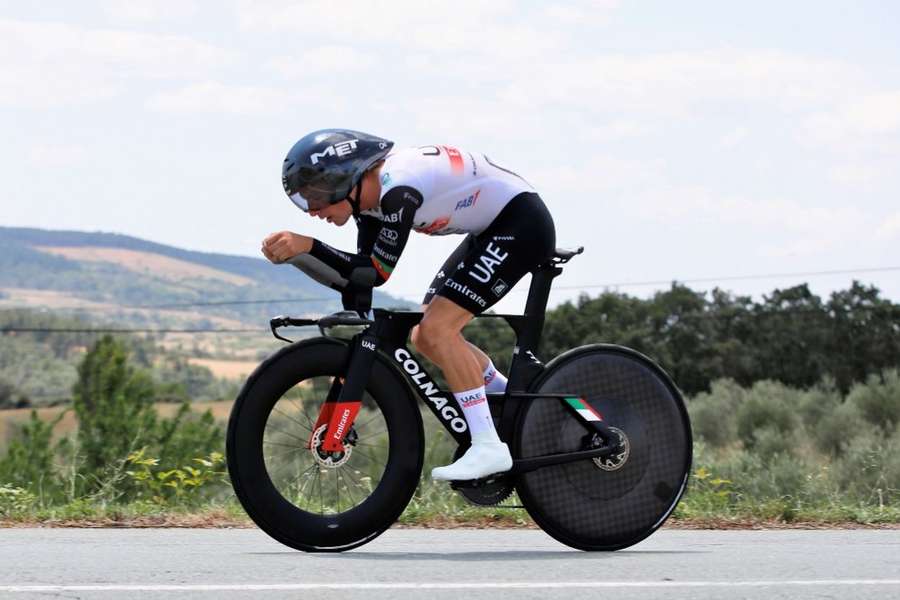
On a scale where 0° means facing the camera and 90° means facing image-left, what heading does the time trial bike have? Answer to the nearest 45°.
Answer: approximately 90°

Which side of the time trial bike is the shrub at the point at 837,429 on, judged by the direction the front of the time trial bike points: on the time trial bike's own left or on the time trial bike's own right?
on the time trial bike's own right

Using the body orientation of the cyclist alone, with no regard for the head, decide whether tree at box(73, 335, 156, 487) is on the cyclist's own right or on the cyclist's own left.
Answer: on the cyclist's own right

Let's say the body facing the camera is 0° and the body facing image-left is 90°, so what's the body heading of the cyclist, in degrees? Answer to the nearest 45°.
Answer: approximately 90°

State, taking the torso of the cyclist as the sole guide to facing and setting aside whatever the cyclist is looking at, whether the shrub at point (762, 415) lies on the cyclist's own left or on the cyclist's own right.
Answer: on the cyclist's own right

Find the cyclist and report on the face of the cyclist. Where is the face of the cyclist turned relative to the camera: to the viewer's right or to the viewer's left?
to the viewer's left

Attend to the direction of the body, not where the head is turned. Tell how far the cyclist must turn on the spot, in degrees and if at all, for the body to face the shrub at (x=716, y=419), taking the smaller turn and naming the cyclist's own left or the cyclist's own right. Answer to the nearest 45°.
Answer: approximately 90° to the cyclist's own right
